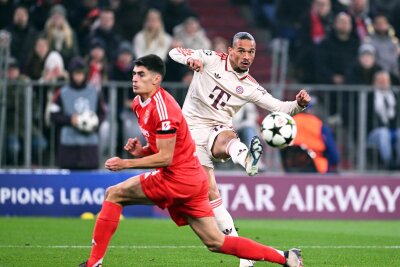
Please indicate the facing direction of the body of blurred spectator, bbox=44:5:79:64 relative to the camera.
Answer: toward the camera

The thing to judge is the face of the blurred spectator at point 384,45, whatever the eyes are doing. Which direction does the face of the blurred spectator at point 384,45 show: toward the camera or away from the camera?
toward the camera

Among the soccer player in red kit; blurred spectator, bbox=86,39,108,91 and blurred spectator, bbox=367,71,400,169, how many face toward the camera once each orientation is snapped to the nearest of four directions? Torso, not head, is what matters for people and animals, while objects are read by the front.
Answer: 2

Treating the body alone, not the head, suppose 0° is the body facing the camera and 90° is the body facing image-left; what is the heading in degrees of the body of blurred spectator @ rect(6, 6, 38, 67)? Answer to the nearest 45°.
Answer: approximately 0°

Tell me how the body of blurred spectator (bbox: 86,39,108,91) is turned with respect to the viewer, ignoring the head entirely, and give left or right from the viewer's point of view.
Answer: facing the viewer

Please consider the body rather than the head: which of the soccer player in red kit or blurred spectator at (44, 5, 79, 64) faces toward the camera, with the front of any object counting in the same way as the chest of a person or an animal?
the blurred spectator

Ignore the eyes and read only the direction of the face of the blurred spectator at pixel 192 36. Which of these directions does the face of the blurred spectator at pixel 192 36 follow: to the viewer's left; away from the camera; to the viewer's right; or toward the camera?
toward the camera

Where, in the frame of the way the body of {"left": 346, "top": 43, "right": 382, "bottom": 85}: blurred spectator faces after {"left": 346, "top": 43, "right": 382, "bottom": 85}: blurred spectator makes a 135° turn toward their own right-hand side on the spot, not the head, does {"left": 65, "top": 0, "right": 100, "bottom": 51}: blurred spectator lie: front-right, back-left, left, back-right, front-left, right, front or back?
front-left

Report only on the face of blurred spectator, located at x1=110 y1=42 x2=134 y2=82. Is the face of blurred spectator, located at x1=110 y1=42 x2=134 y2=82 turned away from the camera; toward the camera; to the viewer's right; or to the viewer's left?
toward the camera

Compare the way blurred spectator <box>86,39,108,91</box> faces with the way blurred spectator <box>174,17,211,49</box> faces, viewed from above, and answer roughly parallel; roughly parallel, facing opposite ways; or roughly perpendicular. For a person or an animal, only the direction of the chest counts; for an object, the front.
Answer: roughly parallel

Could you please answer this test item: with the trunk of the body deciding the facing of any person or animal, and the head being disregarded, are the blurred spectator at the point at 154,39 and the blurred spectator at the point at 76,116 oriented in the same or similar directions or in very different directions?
same or similar directions

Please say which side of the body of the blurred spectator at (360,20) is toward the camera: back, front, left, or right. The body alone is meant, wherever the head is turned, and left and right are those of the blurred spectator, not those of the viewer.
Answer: front

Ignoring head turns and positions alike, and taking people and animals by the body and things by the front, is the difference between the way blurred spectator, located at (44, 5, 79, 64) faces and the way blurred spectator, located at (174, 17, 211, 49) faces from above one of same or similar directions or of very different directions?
same or similar directions

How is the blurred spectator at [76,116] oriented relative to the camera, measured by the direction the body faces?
toward the camera

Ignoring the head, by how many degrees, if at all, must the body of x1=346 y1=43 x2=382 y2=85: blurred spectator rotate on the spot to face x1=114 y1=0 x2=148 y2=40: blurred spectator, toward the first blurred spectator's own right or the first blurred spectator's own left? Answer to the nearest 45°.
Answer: approximately 90° to the first blurred spectator's own right
